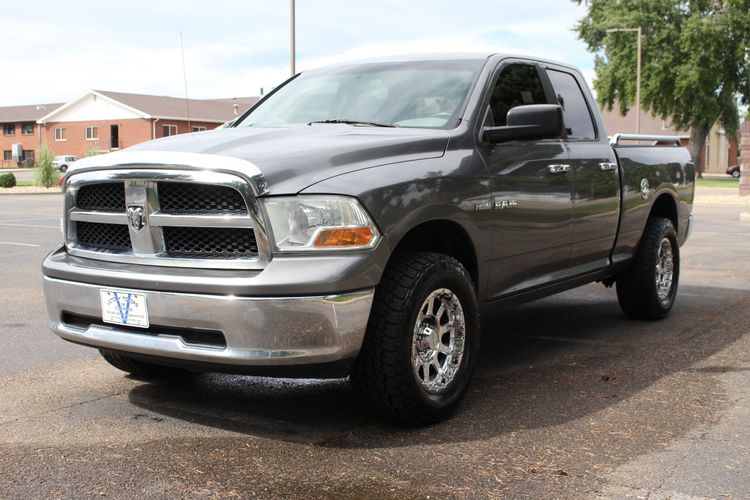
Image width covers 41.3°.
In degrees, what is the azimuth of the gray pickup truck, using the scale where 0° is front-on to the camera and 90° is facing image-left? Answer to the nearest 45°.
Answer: approximately 45°

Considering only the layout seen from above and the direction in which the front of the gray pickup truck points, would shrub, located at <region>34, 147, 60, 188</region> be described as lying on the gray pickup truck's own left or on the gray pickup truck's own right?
on the gray pickup truck's own right

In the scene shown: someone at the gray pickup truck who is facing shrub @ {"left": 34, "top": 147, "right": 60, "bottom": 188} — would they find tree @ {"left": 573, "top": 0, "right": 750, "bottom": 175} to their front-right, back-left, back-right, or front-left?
front-right

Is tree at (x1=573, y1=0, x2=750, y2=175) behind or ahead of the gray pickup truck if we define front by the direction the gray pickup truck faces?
behind

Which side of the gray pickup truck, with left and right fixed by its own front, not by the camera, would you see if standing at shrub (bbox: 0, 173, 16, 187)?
right
